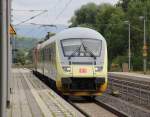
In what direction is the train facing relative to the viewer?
toward the camera
